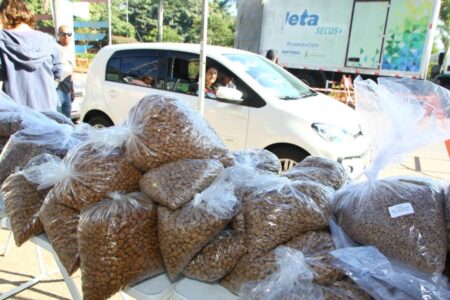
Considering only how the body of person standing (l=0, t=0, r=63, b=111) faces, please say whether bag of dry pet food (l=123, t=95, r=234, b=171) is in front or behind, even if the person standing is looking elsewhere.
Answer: behind

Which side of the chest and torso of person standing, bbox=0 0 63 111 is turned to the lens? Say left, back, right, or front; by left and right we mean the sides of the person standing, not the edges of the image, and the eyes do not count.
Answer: back

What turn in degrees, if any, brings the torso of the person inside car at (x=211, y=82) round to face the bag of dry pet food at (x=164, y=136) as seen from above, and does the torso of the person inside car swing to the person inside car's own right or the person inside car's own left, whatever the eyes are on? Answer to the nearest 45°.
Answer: approximately 45° to the person inside car's own right

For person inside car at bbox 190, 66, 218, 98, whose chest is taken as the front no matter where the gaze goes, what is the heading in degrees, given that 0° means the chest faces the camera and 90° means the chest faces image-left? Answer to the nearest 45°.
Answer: approximately 315°

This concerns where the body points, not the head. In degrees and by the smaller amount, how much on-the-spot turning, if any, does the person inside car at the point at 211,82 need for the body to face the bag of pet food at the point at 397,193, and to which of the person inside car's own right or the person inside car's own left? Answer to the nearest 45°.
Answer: approximately 45° to the person inside car's own right

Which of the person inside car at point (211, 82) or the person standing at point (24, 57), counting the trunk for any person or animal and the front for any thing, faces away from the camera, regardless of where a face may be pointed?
the person standing

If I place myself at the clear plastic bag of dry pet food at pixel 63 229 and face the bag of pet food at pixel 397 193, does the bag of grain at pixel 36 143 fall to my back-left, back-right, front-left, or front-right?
back-left

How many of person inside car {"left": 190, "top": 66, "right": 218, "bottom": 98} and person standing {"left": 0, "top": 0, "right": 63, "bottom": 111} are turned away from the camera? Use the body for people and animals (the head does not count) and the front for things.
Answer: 1

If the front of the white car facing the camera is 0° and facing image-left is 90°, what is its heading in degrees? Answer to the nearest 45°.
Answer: approximately 315°
